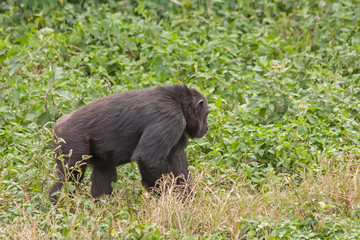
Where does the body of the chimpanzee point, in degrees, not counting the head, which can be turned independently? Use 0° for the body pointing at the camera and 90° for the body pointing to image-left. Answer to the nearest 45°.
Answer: approximately 270°
